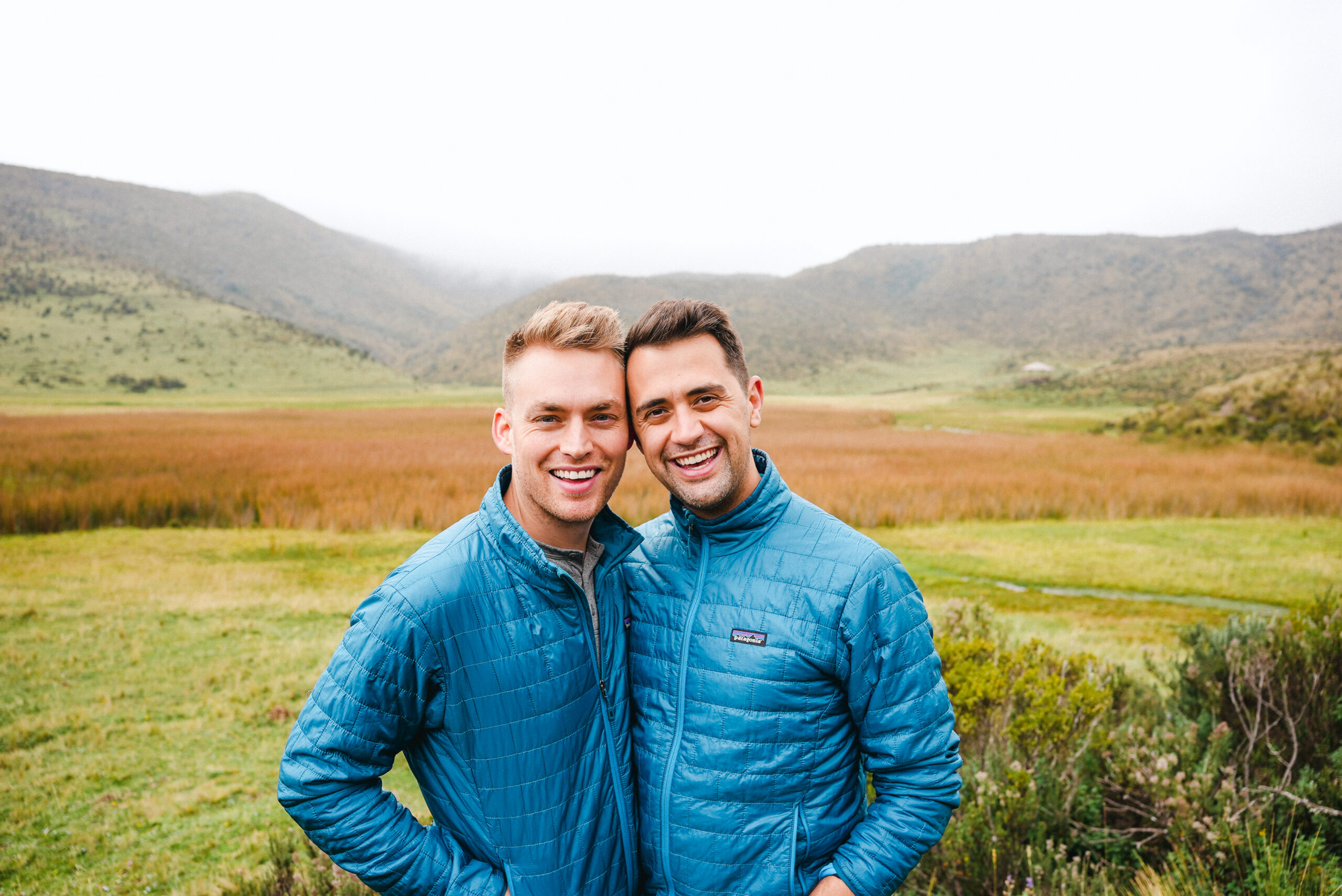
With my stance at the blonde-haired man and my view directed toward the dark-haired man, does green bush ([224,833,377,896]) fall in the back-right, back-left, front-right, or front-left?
back-left

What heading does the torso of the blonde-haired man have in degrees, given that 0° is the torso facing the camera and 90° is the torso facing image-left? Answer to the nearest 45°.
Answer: approximately 315°

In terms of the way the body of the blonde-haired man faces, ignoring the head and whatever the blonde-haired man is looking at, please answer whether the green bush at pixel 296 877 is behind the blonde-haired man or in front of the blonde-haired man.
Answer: behind
